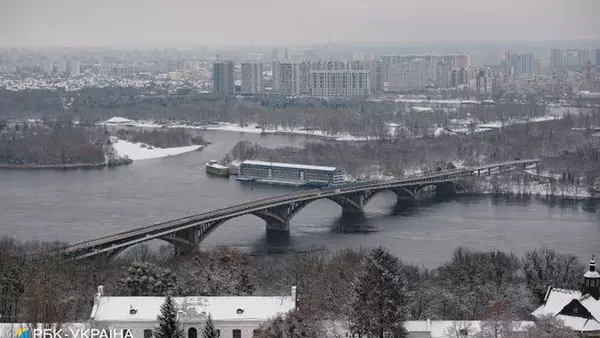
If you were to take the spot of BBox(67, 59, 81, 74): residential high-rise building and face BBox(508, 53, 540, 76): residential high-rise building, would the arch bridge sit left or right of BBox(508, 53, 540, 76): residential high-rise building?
right

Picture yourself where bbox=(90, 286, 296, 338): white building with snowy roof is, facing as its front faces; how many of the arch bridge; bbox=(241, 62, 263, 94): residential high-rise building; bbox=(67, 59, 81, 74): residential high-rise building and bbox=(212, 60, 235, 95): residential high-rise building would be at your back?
4

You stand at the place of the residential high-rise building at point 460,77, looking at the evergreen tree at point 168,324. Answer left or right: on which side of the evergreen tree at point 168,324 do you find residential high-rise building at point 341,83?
right

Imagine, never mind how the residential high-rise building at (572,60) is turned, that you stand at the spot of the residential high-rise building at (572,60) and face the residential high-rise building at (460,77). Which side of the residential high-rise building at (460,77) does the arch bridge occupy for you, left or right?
left

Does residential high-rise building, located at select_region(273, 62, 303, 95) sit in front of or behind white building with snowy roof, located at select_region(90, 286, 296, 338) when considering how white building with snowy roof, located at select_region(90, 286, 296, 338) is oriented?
behind

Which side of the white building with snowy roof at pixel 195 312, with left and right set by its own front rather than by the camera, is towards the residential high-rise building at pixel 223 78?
back

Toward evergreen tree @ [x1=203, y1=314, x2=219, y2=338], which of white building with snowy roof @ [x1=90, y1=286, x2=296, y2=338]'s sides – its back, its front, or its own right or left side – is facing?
front

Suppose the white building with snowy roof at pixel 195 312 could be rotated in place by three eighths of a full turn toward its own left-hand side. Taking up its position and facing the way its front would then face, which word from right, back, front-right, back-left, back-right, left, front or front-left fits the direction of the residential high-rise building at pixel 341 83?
front-left

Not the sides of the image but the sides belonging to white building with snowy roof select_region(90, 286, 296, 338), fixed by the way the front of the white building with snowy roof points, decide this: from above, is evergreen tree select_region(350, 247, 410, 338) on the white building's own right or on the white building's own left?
on the white building's own left

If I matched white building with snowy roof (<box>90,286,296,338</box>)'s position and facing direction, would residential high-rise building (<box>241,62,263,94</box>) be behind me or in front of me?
behind

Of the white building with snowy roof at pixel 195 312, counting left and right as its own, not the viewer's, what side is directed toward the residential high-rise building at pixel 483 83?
back

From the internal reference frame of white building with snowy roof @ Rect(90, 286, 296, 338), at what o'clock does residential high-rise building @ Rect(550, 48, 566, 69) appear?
The residential high-rise building is roughly at 7 o'clock from the white building with snowy roof.

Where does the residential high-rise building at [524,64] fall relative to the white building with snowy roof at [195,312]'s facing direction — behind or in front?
behind

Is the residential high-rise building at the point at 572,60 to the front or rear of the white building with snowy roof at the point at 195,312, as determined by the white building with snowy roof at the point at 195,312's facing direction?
to the rear

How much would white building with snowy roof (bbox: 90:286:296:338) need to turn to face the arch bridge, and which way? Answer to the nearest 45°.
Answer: approximately 180°

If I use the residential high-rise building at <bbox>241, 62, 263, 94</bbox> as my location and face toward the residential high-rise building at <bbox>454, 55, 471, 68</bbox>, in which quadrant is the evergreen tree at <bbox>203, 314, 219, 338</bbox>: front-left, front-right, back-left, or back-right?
back-right

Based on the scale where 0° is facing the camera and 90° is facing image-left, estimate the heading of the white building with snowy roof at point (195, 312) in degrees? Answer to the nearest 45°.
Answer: approximately 0°

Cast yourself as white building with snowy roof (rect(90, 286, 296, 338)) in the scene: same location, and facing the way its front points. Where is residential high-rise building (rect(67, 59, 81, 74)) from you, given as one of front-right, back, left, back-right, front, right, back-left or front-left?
back

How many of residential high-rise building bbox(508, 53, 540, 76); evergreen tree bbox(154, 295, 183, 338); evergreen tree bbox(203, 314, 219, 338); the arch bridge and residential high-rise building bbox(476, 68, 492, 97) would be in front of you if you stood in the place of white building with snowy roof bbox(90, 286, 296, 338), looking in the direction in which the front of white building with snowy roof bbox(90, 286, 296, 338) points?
2
